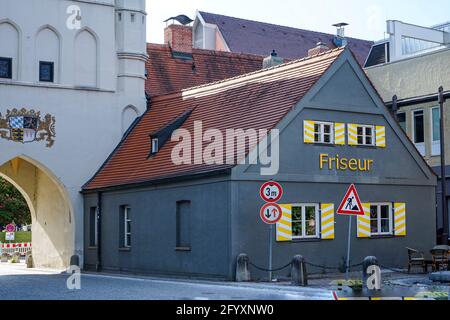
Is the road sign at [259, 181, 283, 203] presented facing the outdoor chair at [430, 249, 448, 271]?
no

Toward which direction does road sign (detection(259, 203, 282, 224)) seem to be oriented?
toward the camera

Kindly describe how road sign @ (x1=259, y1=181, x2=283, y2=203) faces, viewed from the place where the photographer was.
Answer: facing the viewer

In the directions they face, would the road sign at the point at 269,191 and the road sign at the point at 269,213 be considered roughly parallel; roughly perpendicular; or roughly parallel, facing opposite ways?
roughly parallel

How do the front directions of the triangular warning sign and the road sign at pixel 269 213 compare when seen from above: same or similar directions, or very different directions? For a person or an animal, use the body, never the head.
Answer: same or similar directions

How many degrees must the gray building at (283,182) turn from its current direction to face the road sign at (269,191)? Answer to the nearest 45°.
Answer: approximately 45° to its right

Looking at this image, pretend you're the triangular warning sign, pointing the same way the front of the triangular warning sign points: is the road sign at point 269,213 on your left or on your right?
on your right

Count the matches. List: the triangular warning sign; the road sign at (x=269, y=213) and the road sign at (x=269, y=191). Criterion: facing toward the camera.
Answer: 3

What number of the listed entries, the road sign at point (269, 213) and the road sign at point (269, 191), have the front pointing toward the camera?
2

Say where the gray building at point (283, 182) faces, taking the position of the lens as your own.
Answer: facing the viewer and to the right of the viewer
